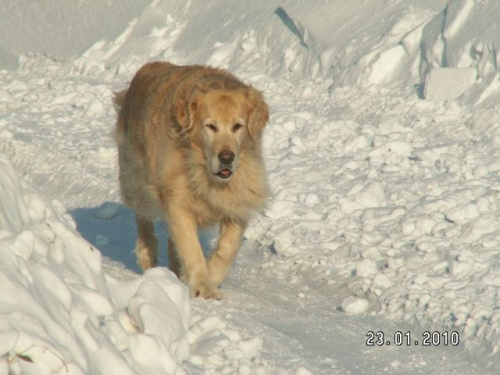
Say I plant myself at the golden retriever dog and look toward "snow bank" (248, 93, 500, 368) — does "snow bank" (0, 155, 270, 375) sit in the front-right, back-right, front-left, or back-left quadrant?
back-right

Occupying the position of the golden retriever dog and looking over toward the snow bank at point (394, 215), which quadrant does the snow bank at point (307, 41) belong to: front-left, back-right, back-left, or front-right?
front-left

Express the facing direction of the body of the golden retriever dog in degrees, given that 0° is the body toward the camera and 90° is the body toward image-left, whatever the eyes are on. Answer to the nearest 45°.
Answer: approximately 315°

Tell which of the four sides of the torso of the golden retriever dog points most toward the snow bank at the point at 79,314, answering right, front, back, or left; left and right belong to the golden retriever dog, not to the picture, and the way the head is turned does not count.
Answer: right
